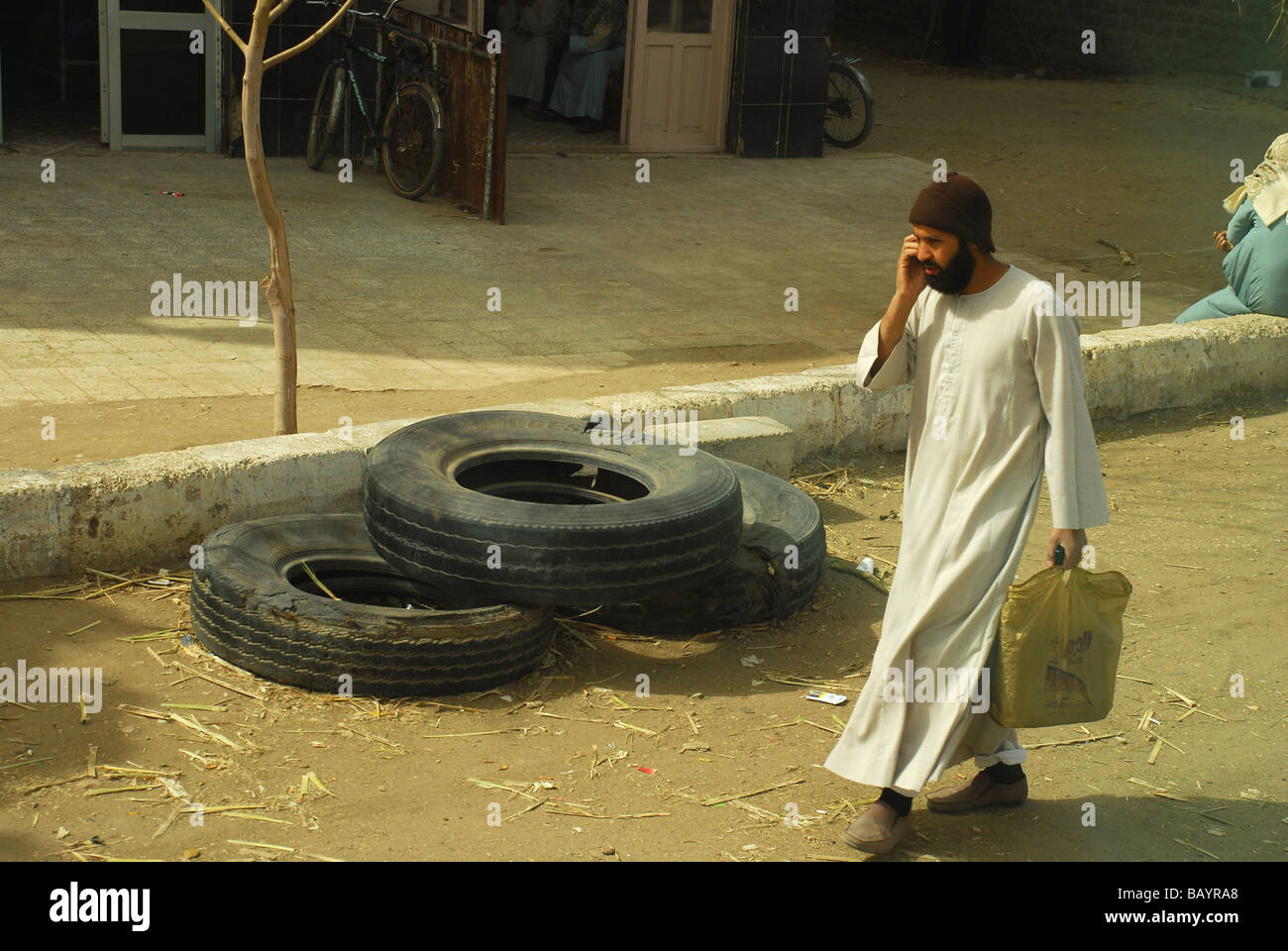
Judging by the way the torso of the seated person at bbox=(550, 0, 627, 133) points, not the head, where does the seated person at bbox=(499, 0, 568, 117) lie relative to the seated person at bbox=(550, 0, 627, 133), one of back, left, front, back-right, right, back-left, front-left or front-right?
right

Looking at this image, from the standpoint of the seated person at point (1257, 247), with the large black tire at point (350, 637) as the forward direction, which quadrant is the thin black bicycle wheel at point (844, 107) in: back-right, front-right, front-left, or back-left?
back-right

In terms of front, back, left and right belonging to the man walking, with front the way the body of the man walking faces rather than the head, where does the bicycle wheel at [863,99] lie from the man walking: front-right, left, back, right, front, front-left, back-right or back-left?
back-right

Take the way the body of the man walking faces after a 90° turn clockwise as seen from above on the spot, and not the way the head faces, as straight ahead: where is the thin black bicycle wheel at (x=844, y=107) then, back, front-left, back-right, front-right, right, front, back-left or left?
front-right

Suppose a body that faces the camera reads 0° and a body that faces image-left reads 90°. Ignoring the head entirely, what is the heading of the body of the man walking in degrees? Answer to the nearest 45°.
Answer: approximately 45°

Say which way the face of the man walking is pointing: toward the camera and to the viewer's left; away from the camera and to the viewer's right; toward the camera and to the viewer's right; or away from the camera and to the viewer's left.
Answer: toward the camera and to the viewer's left

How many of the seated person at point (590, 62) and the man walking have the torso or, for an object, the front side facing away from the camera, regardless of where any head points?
0

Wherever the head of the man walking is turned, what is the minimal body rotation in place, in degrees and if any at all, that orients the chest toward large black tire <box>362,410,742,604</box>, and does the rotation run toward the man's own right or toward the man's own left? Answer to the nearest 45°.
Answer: approximately 90° to the man's own right

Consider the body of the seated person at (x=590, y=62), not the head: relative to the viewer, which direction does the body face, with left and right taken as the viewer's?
facing the viewer and to the left of the viewer

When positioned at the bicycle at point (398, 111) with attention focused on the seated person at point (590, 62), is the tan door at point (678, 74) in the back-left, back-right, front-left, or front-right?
front-right
